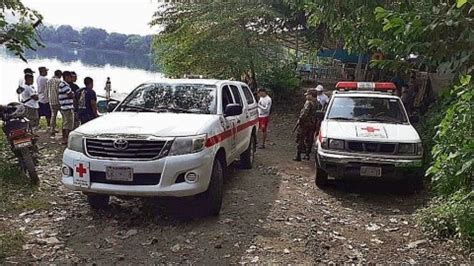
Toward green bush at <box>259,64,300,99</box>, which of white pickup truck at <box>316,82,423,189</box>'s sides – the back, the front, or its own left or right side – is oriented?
back

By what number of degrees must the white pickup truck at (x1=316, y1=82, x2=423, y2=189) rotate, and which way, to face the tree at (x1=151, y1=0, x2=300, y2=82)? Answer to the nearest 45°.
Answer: approximately 135° to its right

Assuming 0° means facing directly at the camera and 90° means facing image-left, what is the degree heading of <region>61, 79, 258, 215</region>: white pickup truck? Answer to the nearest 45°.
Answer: approximately 45°

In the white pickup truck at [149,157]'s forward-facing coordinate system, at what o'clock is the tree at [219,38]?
The tree is roughly at 5 o'clock from the white pickup truck.

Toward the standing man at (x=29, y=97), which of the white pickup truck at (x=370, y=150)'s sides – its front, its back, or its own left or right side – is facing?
right

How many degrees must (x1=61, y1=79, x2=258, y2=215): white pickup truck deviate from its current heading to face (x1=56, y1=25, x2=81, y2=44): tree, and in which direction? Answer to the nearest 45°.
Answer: approximately 135° to its right

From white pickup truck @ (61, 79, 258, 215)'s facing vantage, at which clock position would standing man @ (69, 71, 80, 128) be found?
The standing man is roughly at 4 o'clock from the white pickup truck.

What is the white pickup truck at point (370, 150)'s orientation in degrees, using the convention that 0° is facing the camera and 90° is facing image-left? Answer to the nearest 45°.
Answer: approximately 0°
